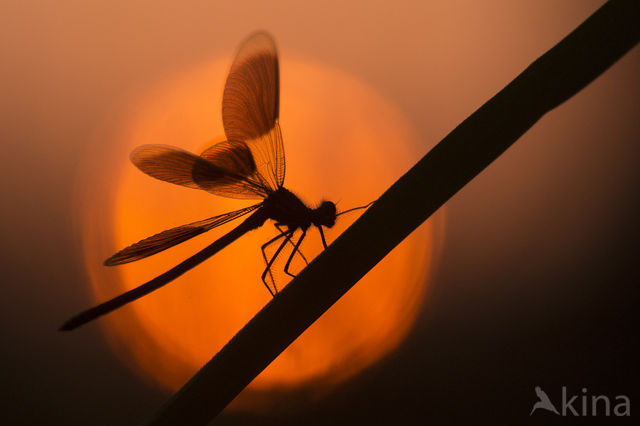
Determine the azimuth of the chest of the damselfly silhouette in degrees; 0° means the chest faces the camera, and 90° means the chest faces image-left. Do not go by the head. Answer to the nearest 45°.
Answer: approximately 270°
